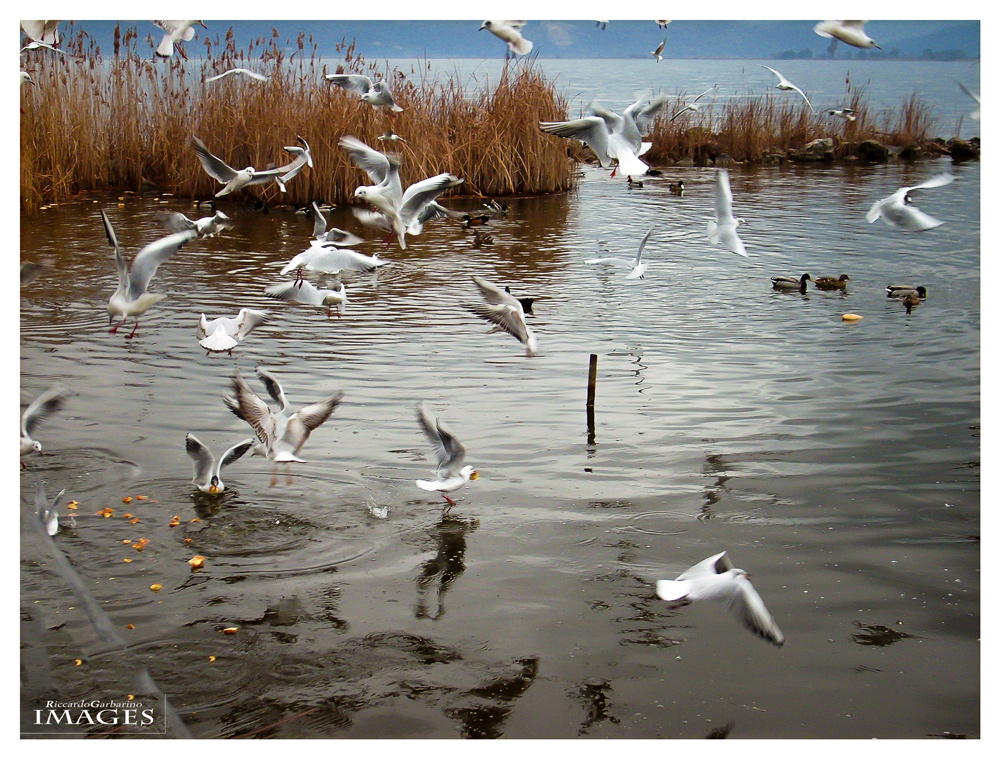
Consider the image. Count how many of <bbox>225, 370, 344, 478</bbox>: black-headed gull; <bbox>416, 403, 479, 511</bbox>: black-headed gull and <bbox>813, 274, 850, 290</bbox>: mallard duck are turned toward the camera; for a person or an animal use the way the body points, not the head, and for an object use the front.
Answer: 0

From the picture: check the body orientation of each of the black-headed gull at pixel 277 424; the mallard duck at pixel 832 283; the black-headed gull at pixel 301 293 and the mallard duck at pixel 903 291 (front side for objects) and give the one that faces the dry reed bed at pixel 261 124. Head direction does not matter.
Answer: the black-headed gull at pixel 277 424

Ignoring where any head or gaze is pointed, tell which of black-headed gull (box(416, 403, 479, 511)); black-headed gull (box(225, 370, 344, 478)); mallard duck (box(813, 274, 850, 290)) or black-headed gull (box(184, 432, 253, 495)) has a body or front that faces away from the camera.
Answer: black-headed gull (box(225, 370, 344, 478))

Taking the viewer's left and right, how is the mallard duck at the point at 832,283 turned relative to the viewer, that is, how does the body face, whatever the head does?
facing to the right of the viewer

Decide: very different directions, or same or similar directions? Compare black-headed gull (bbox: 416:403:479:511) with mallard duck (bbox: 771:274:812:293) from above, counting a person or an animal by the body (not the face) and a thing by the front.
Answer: same or similar directions

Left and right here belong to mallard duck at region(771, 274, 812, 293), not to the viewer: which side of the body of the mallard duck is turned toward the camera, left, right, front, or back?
right

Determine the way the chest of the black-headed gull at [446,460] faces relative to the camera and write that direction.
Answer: to the viewer's right

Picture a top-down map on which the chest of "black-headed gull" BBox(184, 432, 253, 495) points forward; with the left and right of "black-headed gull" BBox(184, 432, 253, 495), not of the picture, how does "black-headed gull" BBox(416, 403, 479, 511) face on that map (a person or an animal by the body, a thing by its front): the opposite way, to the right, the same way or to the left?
to the left

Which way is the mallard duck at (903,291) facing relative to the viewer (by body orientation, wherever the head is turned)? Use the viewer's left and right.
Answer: facing to the right of the viewer

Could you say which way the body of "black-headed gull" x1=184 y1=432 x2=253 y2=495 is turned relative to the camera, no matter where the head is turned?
toward the camera

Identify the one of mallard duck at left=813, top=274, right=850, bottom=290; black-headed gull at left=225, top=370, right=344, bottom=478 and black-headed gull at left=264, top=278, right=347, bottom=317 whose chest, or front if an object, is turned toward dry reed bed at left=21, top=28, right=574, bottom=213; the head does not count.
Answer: black-headed gull at left=225, top=370, right=344, bottom=478
